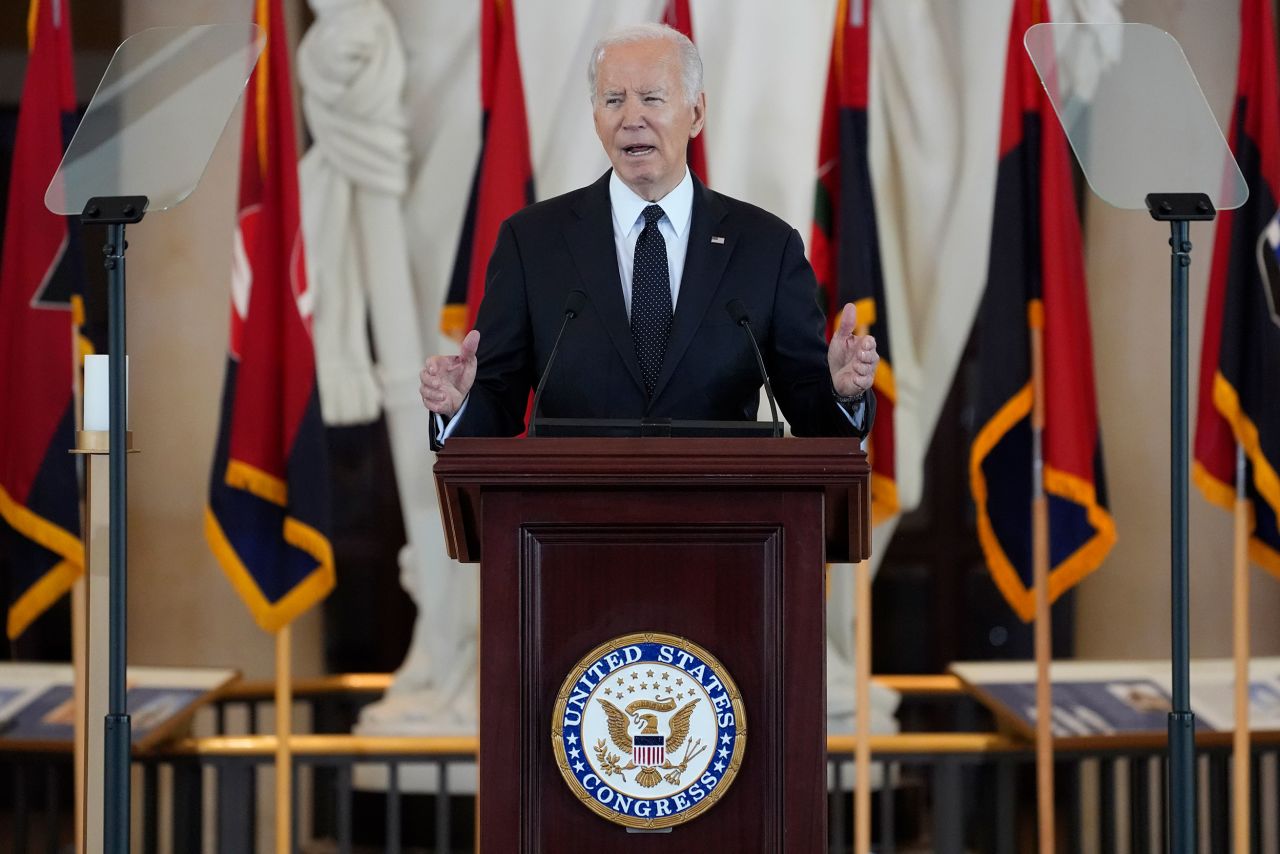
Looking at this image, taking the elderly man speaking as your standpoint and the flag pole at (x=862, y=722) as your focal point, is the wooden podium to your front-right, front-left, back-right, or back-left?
back-right

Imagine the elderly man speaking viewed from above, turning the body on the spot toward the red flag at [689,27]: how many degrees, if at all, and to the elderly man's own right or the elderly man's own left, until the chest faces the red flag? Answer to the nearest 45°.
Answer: approximately 180°

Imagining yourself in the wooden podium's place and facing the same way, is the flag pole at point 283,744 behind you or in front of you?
behind

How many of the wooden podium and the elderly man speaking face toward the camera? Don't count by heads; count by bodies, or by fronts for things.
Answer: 2

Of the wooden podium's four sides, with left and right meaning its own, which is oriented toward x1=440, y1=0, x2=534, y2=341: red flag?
back

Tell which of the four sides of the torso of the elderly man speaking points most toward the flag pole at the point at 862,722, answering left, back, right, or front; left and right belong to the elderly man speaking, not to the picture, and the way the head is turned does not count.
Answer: back

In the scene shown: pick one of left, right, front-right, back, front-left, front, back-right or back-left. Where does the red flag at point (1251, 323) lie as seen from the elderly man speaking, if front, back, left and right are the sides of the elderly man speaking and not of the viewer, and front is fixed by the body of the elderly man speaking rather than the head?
back-left

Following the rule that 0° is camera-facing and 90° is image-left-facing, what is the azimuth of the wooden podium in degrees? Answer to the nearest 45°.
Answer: approximately 0°

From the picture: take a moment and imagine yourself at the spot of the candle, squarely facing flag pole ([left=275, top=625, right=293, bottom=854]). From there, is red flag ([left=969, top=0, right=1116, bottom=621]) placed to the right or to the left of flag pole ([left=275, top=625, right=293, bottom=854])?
right

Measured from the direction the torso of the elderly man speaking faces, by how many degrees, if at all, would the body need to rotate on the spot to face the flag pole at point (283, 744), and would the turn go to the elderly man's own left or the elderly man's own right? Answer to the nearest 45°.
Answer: approximately 135° to the elderly man's own right
